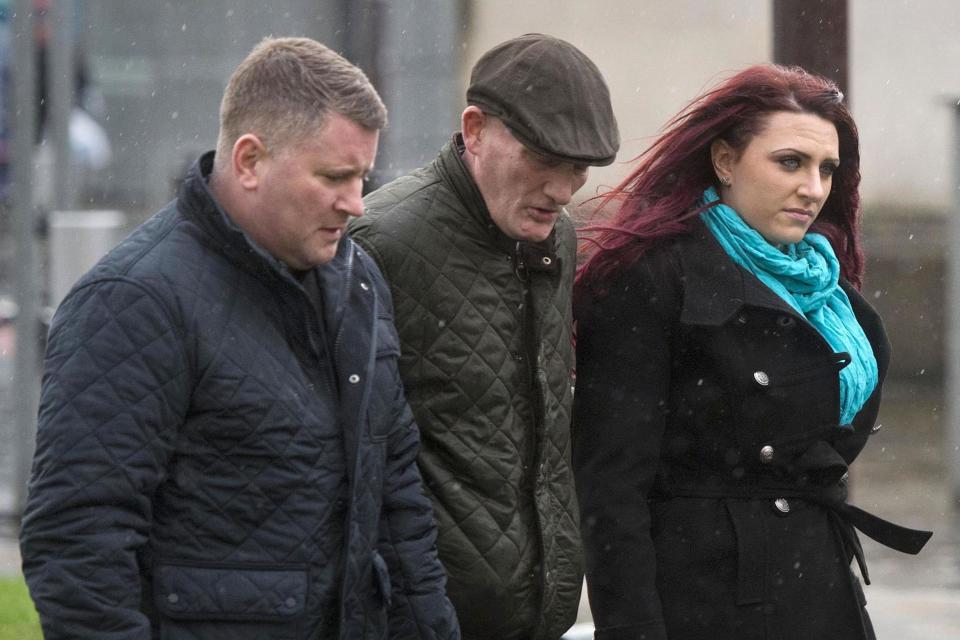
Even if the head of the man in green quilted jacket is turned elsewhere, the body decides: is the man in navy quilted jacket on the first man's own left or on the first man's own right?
on the first man's own right

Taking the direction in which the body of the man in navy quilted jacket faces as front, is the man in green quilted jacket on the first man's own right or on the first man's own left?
on the first man's own left

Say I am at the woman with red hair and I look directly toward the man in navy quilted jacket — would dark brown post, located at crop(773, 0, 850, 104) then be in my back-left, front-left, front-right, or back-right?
back-right

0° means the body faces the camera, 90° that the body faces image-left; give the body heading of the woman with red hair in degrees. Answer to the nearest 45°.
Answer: approximately 315°

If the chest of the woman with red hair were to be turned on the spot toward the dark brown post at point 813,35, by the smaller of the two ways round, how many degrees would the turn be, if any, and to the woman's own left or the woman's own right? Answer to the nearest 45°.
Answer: approximately 135° to the woman's own left

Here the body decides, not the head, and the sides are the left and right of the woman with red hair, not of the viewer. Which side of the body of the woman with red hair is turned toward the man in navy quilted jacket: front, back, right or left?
right

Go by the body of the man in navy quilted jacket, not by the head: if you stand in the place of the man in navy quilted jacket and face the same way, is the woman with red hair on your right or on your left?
on your left
